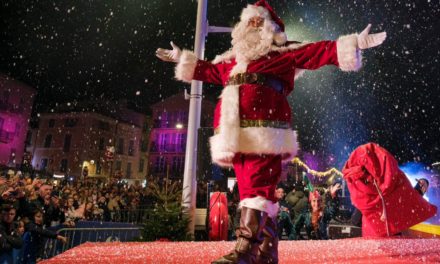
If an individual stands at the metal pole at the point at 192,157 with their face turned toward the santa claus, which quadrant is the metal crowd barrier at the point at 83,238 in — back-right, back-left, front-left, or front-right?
back-right

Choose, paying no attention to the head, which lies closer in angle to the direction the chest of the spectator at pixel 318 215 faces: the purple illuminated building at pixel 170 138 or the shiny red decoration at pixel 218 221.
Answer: the shiny red decoration

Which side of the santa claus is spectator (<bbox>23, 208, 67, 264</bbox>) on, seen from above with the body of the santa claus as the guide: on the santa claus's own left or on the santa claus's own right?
on the santa claus's own right

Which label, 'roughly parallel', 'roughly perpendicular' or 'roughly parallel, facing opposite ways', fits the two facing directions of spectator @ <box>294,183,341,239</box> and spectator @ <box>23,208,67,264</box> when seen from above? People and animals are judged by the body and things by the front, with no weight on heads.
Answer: roughly perpendicular

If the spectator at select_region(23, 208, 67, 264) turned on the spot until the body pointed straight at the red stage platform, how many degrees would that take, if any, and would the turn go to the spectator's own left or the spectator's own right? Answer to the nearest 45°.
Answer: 0° — they already face it

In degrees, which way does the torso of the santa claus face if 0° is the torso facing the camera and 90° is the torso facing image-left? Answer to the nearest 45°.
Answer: approximately 45°
